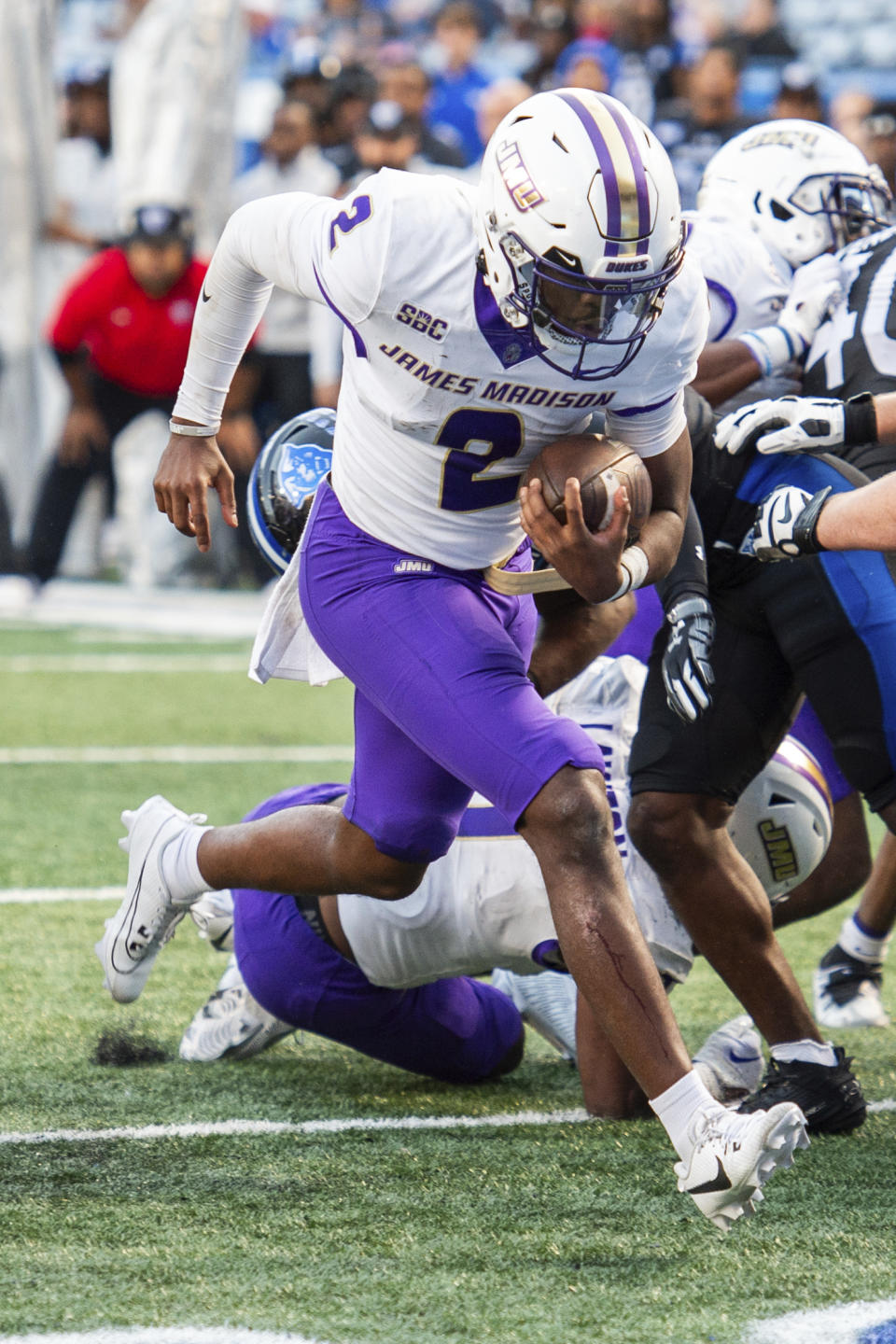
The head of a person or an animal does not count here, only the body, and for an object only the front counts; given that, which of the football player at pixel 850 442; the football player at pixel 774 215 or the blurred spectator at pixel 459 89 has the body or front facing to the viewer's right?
the football player at pixel 774 215

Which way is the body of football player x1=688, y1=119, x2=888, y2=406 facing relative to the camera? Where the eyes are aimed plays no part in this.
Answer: to the viewer's right

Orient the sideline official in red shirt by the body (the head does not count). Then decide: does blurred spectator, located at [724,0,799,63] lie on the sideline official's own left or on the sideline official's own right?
on the sideline official's own left

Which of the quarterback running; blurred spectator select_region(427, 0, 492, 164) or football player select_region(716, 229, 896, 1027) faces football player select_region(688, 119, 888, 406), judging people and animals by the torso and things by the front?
the blurred spectator

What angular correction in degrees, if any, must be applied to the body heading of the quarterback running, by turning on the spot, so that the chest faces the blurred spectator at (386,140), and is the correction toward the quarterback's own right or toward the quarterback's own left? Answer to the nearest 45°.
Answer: approximately 135° to the quarterback's own left

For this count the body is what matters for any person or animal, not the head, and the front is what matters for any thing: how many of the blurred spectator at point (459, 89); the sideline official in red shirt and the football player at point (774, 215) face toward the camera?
2

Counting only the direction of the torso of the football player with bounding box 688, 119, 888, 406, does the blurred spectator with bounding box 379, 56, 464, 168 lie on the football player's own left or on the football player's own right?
on the football player's own left

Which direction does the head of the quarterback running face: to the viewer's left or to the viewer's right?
to the viewer's right

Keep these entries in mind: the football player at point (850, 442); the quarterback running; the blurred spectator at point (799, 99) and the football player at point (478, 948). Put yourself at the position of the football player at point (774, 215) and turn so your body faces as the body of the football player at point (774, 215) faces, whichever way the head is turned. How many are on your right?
3

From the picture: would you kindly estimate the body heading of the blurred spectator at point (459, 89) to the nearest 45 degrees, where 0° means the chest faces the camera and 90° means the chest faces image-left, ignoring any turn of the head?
approximately 0°
